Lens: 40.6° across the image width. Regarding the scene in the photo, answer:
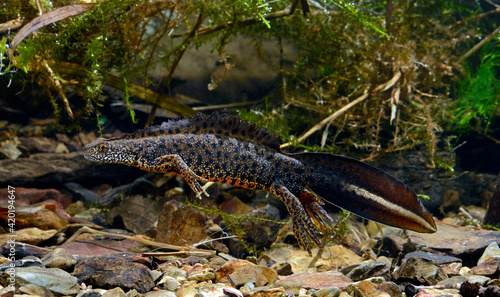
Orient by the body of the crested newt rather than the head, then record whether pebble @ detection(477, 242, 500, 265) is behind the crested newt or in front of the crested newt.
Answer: behind

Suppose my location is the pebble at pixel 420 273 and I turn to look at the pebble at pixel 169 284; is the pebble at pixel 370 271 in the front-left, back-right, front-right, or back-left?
front-right

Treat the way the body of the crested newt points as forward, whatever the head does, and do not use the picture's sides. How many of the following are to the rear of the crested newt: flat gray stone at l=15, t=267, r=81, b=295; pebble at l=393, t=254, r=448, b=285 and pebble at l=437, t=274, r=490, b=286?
2

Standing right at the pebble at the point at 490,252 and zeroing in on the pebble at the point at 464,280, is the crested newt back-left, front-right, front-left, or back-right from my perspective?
front-right

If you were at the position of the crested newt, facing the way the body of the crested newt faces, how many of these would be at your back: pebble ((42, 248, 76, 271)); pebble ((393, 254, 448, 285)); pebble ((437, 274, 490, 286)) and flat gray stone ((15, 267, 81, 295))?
2

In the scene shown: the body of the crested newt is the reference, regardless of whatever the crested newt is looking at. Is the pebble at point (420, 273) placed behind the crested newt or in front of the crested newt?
behind

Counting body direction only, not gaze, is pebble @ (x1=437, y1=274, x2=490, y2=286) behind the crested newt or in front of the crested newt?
behind

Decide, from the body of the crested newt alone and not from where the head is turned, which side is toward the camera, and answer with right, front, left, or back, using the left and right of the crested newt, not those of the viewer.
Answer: left

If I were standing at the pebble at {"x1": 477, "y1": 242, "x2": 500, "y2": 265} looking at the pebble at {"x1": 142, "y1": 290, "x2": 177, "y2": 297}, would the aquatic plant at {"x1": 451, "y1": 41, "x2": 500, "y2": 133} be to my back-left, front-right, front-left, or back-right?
back-right

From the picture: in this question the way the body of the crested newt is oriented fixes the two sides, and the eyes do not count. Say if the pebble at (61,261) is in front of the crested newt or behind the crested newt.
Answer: in front

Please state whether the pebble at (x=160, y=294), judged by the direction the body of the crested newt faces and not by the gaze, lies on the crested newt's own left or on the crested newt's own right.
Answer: on the crested newt's own left
